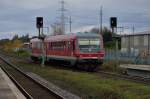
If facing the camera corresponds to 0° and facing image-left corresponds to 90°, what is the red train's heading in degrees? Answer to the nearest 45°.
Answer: approximately 315°

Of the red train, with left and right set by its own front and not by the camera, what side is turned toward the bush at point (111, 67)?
left
